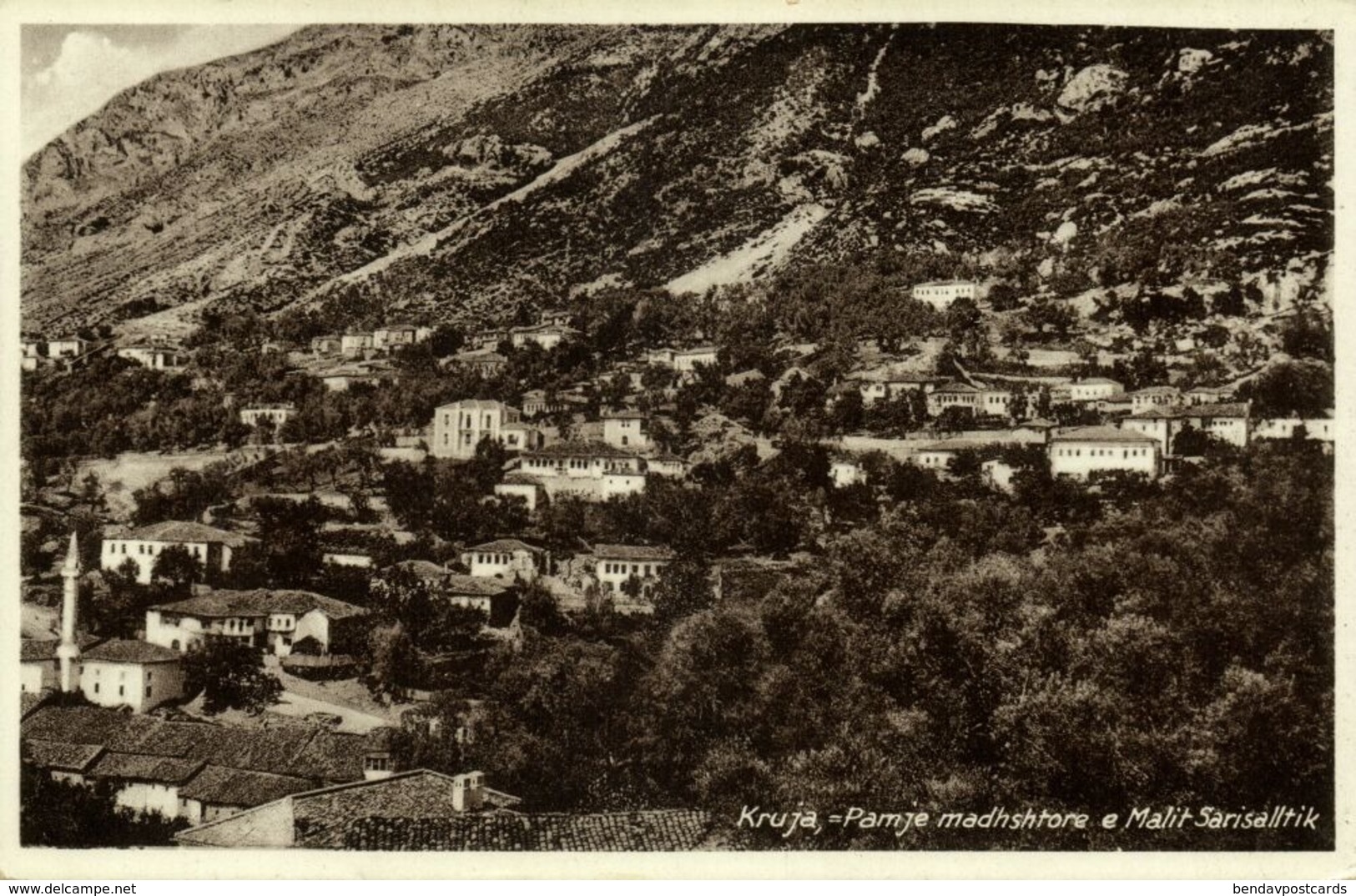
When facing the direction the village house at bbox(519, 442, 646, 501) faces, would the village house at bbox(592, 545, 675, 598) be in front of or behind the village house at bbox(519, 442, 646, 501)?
in front

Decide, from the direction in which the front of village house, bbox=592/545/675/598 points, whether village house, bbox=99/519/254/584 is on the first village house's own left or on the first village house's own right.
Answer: on the first village house's own right

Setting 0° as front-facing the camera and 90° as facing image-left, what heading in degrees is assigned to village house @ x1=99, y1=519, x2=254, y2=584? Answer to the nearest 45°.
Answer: approximately 0°

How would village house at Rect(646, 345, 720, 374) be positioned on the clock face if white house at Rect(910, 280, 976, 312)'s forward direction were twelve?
The village house is roughly at 2 o'clock from the white house.

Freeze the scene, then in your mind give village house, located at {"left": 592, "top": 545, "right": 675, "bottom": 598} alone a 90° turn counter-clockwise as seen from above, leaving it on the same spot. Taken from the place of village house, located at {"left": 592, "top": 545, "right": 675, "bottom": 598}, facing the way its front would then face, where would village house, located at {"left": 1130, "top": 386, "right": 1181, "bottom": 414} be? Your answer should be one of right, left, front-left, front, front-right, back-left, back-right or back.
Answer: front

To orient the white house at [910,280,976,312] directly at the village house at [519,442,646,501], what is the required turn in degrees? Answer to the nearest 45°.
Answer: approximately 45° to its right

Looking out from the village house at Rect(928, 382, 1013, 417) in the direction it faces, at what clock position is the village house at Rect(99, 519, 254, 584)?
the village house at Rect(99, 519, 254, 584) is roughly at 2 o'clock from the village house at Rect(928, 382, 1013, 417).
